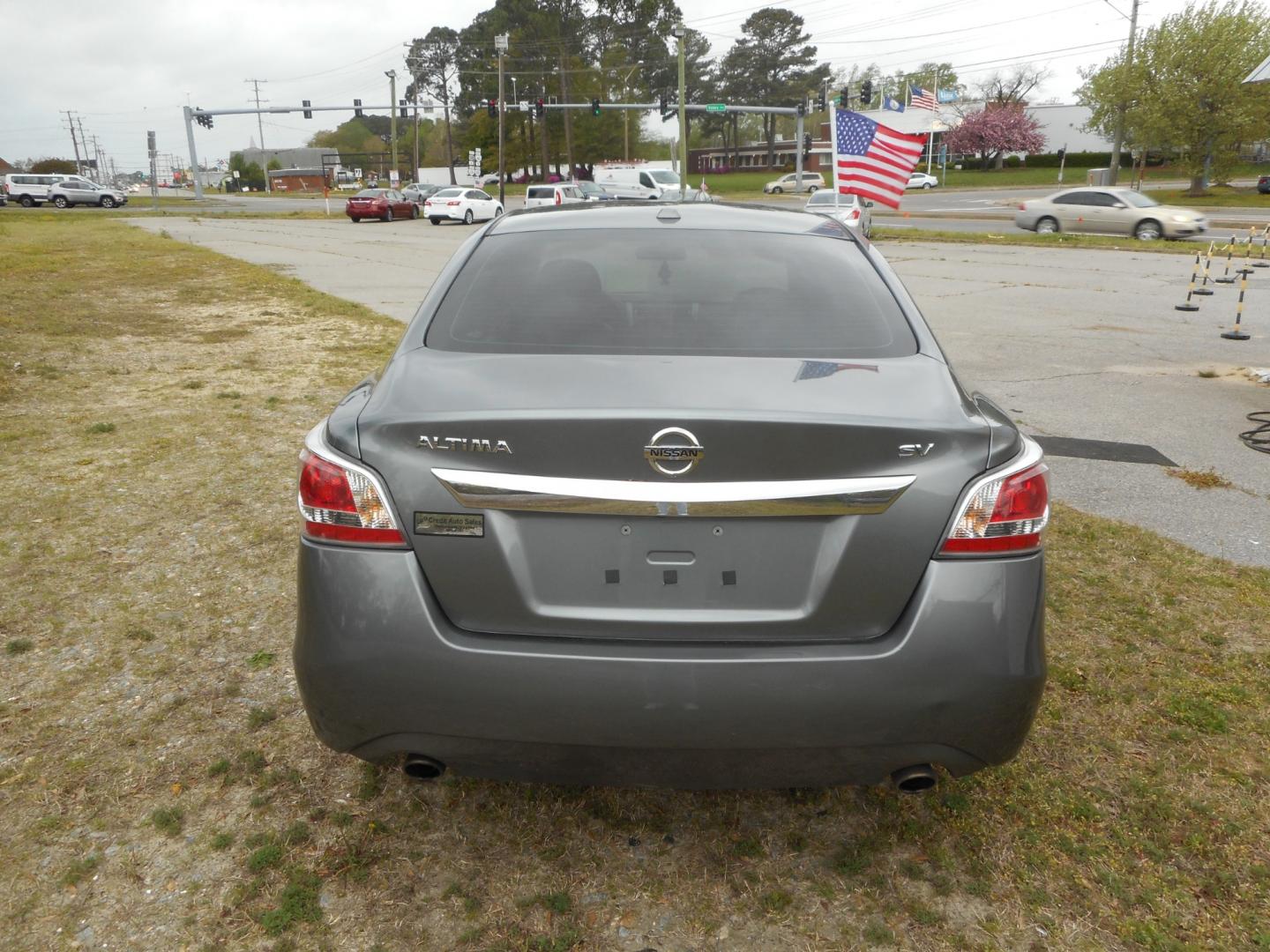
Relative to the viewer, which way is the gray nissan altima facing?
away from the camera

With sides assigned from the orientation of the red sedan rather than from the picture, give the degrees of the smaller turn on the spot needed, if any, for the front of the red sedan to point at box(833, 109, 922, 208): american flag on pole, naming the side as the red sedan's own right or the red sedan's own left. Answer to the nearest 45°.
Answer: approximately 135° to the red sedan's own right

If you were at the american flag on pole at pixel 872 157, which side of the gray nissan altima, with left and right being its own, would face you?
front

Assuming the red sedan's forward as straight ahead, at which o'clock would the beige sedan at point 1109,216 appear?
The beige sedan is roughly at 3 o'clock from the red sedan.

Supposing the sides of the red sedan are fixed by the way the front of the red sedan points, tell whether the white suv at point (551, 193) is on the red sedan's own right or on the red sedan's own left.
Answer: on the red sedan's own right

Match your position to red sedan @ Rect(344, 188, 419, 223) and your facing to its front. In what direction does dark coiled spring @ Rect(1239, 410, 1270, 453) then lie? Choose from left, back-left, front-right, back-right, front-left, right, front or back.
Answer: back-right

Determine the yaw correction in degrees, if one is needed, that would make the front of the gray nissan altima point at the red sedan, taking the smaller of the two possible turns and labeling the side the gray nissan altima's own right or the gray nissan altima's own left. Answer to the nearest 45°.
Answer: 0° — it already faces it

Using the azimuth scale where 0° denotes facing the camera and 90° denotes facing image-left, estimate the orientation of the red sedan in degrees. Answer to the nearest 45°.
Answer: approximately 225°

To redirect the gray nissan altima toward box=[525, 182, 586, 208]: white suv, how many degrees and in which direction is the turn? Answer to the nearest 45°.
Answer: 0° — it already faces it

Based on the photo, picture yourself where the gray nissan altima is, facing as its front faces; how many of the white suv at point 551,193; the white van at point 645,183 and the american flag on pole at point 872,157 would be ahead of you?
3
